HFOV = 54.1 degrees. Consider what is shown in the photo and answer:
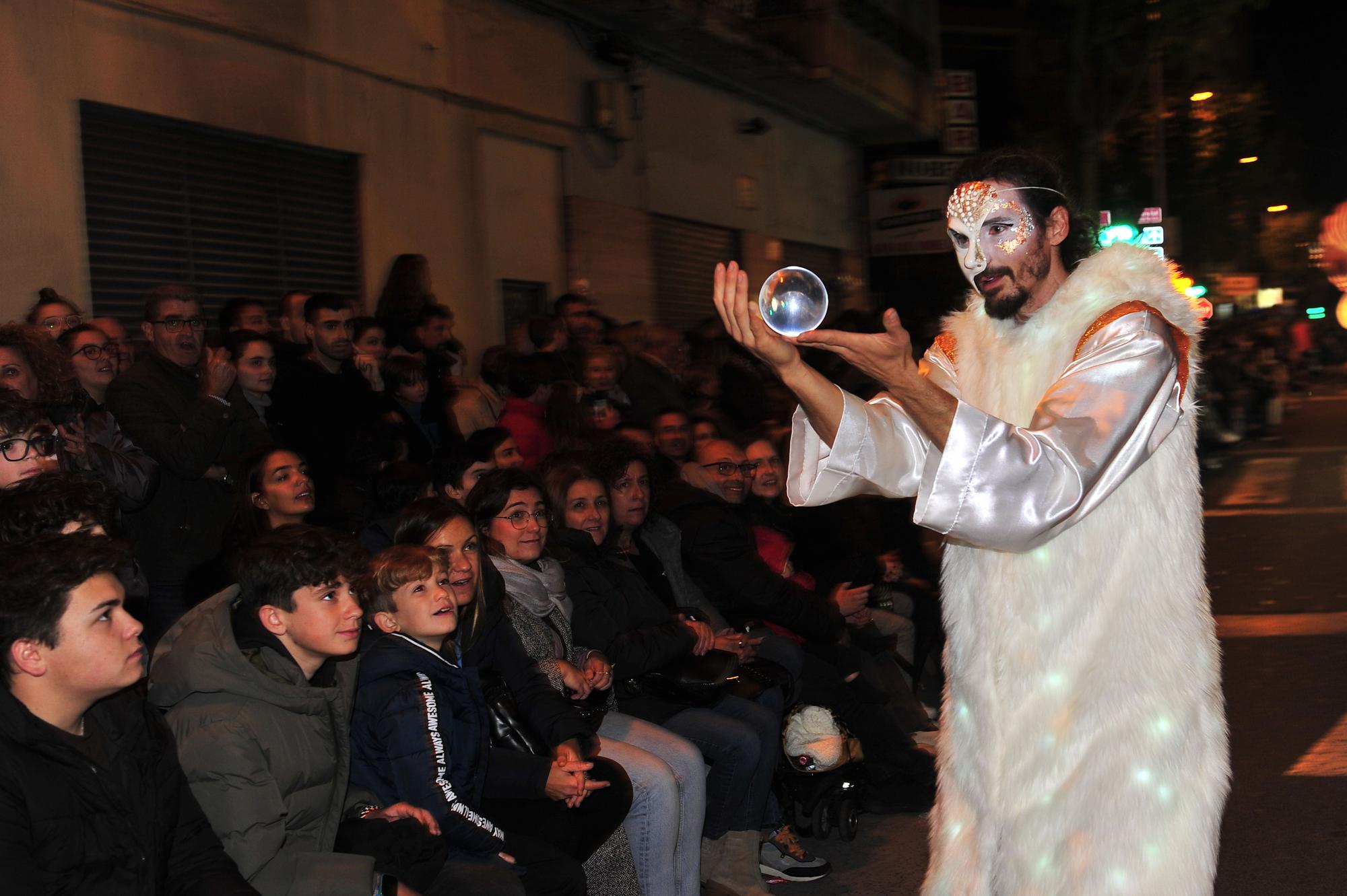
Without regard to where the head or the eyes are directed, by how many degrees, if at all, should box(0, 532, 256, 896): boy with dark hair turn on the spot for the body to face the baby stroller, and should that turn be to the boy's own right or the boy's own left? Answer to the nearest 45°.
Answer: approximately 90° to the boy's own left

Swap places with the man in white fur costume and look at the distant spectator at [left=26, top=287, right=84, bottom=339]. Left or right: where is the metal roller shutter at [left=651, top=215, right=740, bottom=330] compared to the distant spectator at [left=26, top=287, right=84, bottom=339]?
right

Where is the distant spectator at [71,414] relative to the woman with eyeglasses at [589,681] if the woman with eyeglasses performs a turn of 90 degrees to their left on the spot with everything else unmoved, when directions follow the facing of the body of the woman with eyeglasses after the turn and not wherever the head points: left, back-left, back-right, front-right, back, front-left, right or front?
back-left

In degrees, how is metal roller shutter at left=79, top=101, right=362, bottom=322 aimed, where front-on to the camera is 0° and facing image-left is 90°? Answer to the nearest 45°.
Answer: approximately 315°

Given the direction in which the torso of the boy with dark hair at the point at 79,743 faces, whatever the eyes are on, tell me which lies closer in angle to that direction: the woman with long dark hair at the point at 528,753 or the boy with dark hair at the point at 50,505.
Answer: the woman with long dark hair

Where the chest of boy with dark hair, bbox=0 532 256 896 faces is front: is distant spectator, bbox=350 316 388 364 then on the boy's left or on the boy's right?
on the boy's left

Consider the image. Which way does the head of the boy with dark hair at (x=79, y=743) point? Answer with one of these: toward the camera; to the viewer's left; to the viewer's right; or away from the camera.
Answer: to the viewer's right

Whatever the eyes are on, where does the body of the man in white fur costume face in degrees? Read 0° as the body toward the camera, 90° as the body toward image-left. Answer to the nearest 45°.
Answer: approximately 45°

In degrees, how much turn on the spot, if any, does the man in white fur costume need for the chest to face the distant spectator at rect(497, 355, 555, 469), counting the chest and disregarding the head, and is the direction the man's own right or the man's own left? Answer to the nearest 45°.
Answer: approximately 90° to the man's own right

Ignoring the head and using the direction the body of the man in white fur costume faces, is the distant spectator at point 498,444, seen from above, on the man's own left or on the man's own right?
on the man's own right

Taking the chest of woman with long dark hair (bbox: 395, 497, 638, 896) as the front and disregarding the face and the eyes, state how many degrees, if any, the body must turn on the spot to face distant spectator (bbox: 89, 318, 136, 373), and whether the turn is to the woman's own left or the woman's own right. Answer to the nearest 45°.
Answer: approximately 180°
